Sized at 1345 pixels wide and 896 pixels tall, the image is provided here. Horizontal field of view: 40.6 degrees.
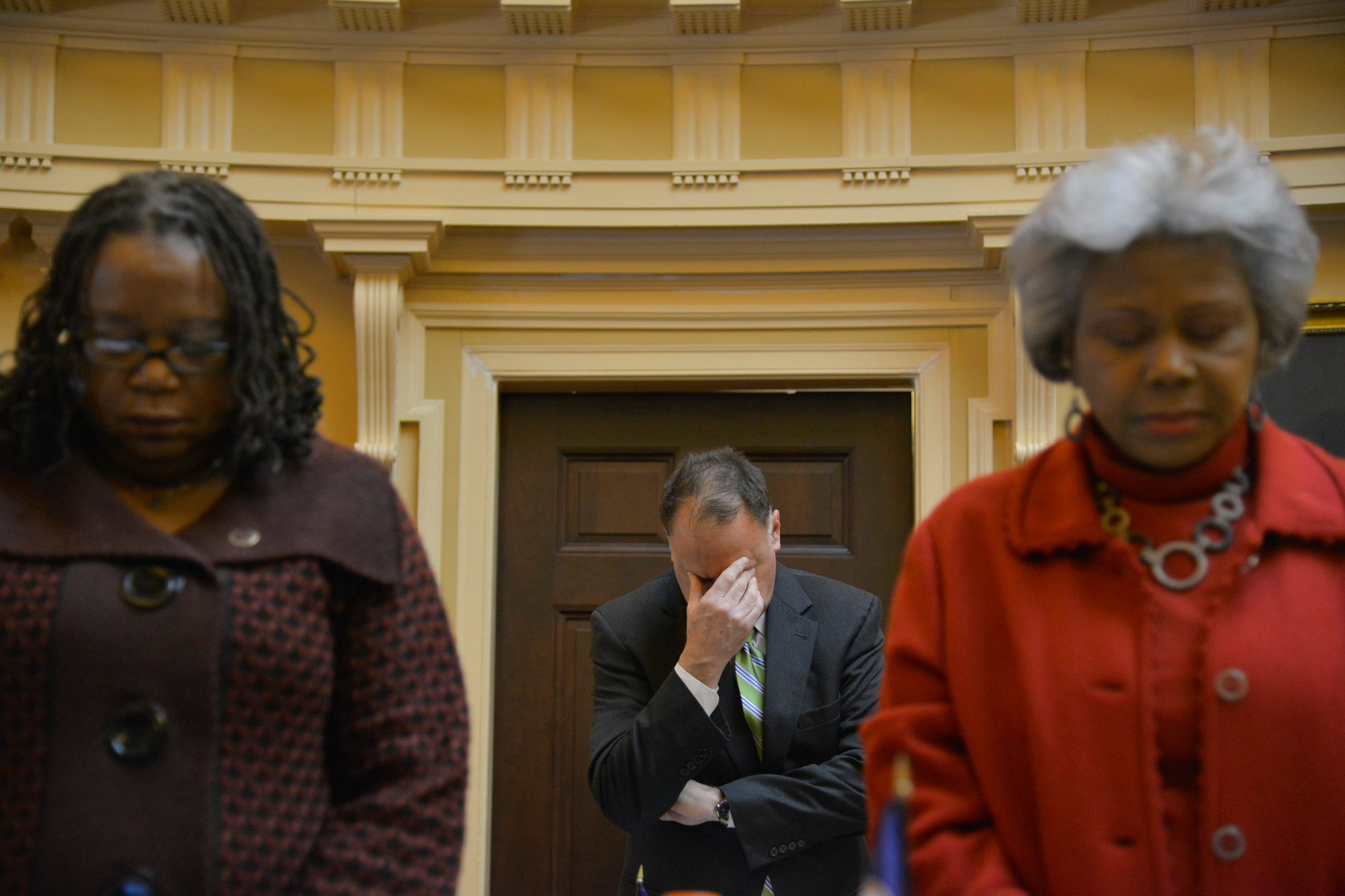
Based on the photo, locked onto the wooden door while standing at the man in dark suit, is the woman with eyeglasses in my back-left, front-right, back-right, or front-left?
back-left

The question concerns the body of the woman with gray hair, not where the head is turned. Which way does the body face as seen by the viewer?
toward the camera

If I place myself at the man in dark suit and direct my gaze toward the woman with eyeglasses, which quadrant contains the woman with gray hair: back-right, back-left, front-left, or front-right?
front-left

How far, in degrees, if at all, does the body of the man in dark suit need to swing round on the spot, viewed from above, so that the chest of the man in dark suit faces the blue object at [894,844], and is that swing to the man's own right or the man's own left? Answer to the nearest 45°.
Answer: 0° — they already face it

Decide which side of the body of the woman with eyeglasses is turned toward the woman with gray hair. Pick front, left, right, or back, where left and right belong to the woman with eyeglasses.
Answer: left

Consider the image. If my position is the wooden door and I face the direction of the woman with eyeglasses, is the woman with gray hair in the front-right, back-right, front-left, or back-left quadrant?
front-left

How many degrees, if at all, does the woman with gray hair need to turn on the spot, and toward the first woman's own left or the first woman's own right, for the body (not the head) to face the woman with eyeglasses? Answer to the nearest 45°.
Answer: approximately 90° to the first woman's own right

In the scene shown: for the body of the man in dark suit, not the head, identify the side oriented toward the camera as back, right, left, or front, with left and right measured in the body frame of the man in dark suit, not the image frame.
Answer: front

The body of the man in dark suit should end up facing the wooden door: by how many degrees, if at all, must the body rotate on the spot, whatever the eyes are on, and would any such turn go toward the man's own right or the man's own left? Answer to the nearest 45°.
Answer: approximately 180°
